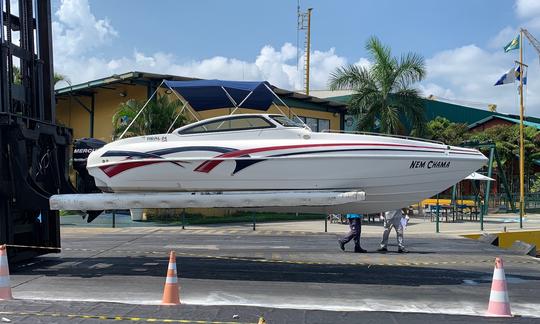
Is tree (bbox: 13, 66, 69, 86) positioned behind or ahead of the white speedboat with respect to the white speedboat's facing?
behind

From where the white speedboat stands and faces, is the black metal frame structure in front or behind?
behind

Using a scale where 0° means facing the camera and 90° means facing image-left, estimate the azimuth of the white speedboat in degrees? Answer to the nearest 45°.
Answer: approximately 270°

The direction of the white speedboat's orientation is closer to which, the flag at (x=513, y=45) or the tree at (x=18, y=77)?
the flag

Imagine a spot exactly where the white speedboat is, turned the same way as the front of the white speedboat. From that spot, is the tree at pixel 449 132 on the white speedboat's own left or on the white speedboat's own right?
on the white speedboat's own left

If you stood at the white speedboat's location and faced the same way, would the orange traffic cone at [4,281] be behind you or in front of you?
behind

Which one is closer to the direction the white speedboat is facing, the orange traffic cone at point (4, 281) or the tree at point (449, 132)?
the tree

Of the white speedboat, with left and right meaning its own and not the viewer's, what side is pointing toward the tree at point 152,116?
left
